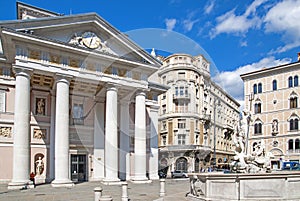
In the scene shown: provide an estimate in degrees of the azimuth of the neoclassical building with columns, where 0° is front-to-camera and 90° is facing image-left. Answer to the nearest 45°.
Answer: approximately 315°

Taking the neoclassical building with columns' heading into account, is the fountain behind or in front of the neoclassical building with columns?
in front
